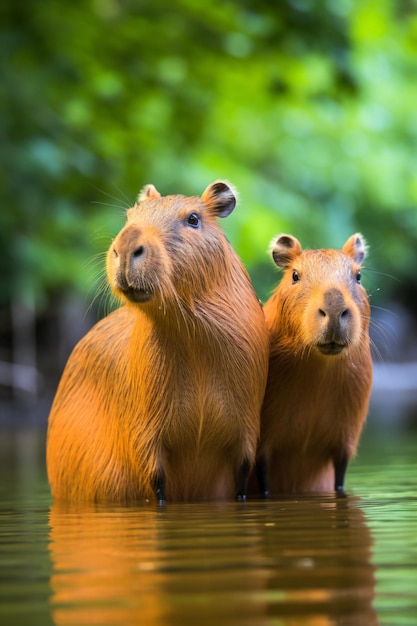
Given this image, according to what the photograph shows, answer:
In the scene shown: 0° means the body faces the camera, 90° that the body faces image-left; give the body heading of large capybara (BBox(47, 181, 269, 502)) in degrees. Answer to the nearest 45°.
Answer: approximately 315°

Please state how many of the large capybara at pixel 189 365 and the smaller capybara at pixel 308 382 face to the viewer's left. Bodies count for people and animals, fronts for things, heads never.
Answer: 0

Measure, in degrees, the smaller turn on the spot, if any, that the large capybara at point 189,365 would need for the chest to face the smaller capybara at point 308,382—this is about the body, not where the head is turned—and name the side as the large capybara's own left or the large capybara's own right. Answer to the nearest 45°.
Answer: approximately 90° to the large capybara's own left

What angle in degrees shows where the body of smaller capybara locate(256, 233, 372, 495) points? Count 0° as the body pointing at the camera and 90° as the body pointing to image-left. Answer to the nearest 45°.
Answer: approximately 0°

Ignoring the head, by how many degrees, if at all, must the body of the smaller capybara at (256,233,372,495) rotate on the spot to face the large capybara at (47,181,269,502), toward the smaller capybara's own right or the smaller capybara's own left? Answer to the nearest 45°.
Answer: approximately 45° to the smaller capybara's own right
